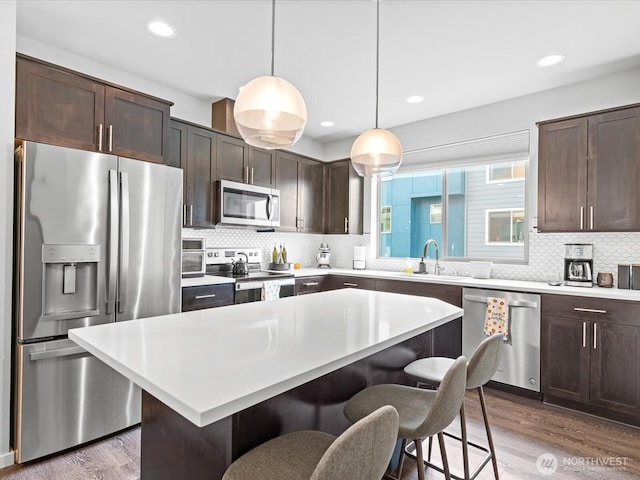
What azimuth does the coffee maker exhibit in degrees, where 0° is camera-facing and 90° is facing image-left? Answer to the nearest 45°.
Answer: approximately 0°

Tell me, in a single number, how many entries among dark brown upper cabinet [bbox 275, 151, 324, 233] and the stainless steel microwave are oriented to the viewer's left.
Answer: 0

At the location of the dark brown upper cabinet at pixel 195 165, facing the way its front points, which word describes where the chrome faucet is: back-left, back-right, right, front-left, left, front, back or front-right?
front-left

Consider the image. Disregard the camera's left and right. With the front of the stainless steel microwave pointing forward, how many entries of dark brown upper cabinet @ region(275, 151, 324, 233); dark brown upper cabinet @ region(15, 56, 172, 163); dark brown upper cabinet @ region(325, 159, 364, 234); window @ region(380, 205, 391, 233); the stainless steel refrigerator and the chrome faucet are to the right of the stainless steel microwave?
2

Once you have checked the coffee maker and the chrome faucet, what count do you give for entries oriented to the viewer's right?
0

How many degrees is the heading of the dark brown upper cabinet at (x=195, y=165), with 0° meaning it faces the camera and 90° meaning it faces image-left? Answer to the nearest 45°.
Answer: approximately 315°

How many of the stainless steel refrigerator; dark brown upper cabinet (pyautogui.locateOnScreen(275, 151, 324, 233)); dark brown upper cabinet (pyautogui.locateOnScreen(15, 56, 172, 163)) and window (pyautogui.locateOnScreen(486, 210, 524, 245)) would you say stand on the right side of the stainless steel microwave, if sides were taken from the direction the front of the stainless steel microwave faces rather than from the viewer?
2

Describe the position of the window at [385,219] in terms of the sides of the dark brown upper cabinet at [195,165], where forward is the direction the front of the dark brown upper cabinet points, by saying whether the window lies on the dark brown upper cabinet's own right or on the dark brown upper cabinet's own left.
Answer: on the dark brown upper cabinet's own left
